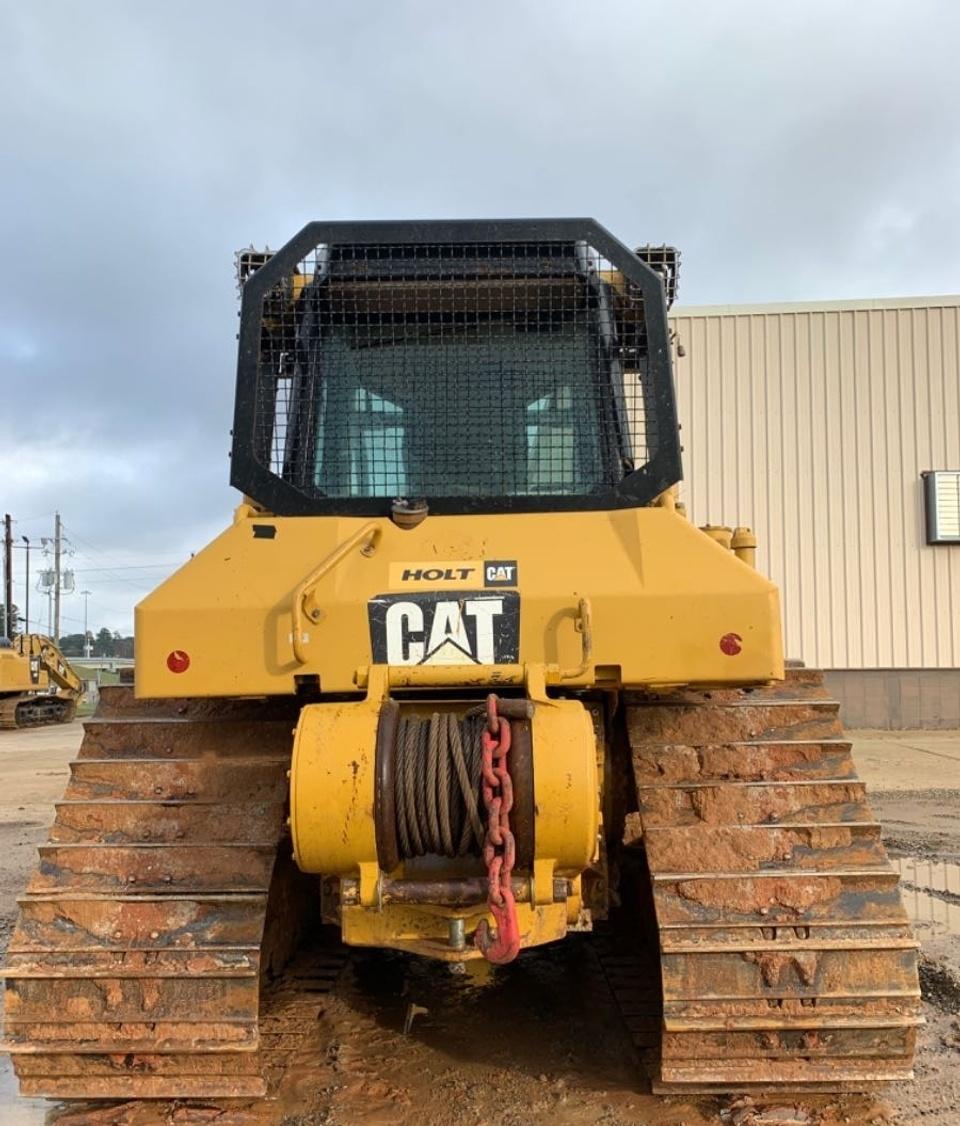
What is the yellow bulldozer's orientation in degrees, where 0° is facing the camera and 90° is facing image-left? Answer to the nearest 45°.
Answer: approximately 180°

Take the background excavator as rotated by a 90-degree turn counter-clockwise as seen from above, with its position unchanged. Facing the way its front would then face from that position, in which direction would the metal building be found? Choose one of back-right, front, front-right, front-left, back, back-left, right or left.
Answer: back-right

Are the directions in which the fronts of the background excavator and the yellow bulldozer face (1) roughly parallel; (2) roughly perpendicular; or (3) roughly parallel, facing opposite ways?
roughly perpendicular

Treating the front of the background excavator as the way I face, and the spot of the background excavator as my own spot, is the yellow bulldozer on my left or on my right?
on my right

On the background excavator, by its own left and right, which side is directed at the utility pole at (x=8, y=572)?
left

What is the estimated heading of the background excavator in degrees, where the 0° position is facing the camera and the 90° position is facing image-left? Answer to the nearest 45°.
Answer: approximately 270°

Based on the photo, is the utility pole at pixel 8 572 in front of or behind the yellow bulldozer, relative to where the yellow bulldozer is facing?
in front

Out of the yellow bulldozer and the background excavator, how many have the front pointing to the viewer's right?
1
